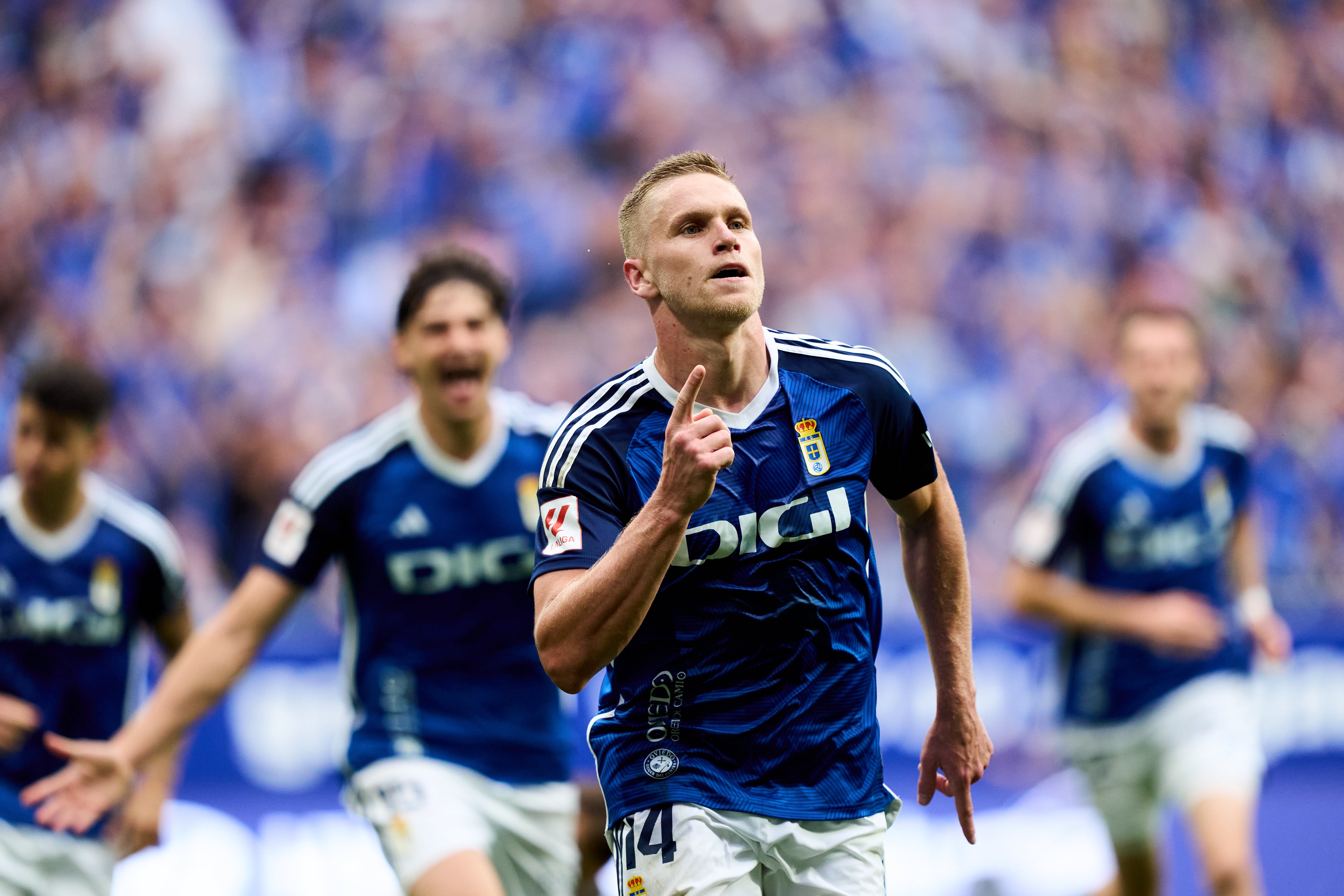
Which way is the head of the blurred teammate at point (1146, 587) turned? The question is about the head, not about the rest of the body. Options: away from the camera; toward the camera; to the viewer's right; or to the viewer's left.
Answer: toward the camera

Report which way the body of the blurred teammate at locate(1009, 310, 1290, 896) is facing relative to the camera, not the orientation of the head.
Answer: toward the camera

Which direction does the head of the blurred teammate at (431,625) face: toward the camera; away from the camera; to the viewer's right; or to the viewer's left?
toward the camera

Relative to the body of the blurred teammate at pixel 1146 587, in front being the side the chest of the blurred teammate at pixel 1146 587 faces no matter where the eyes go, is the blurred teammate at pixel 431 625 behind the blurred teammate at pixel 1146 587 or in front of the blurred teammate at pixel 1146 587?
in front

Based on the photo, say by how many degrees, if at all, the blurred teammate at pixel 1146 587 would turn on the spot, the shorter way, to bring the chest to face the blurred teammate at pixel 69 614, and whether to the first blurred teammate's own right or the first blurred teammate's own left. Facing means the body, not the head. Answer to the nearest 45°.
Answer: approximately 45° to the first blurred teammate's own right

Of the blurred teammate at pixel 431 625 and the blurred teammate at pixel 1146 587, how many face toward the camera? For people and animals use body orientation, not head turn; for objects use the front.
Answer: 2

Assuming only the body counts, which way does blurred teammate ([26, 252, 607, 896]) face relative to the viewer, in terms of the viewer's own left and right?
facing the viewer

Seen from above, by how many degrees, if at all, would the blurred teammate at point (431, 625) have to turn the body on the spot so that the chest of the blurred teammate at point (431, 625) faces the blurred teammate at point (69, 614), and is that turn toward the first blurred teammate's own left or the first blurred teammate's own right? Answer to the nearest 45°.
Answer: approximately 135° to the first blurred teammate's own right

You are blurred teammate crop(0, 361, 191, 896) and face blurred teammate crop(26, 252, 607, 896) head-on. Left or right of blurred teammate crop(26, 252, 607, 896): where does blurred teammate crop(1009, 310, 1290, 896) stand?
left
